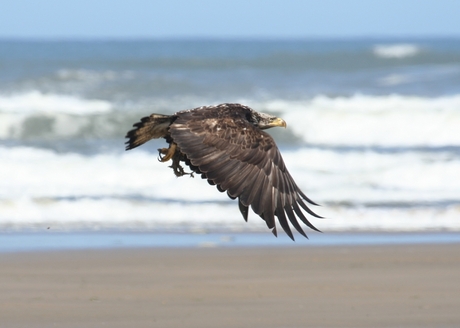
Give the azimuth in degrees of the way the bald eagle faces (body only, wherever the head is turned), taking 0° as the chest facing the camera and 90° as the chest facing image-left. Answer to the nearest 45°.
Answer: approximately 270°
